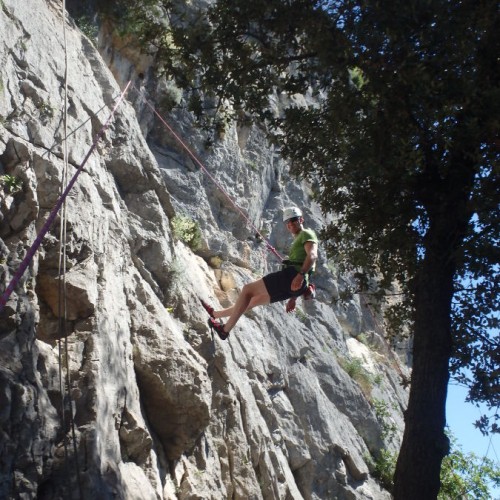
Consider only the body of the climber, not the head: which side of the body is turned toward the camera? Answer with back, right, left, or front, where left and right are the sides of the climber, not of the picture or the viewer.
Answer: left

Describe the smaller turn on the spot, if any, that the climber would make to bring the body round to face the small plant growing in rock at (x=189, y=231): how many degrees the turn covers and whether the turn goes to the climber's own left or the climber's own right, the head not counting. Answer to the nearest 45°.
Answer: approximately 45° to the climber's own right

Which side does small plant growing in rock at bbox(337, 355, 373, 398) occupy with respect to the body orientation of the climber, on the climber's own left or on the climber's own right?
on the climber's own right

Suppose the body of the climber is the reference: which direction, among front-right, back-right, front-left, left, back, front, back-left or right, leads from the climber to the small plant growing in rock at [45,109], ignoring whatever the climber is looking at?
front-left

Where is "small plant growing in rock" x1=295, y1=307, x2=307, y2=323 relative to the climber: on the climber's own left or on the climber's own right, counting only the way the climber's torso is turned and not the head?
on the climber's own right

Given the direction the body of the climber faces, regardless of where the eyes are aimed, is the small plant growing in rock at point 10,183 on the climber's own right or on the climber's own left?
on the climber's own left

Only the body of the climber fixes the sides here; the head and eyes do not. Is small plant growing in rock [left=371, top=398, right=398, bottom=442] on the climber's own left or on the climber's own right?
on the climber's own right

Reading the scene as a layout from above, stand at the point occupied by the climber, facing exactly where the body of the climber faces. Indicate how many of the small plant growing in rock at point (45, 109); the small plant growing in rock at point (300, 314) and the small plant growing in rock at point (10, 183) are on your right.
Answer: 1
